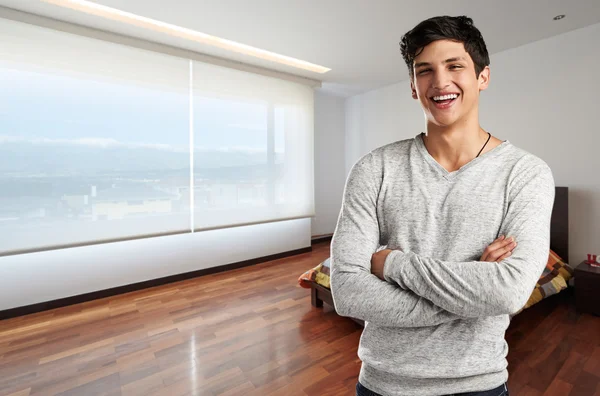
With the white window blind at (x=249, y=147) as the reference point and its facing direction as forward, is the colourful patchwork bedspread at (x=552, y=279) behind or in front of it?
in front

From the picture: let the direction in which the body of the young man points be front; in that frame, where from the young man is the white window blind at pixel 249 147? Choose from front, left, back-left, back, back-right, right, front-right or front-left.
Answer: back-right

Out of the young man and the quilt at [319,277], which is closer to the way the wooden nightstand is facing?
the quilt

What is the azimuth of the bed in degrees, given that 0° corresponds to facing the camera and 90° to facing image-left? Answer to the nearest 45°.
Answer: approximately 45°

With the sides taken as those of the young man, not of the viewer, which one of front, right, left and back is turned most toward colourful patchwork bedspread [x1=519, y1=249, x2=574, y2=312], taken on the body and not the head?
back

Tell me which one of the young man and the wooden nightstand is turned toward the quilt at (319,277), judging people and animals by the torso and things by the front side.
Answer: the wooden nightstand

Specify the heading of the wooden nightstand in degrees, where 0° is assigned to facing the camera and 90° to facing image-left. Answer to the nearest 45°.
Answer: approximately 45°
